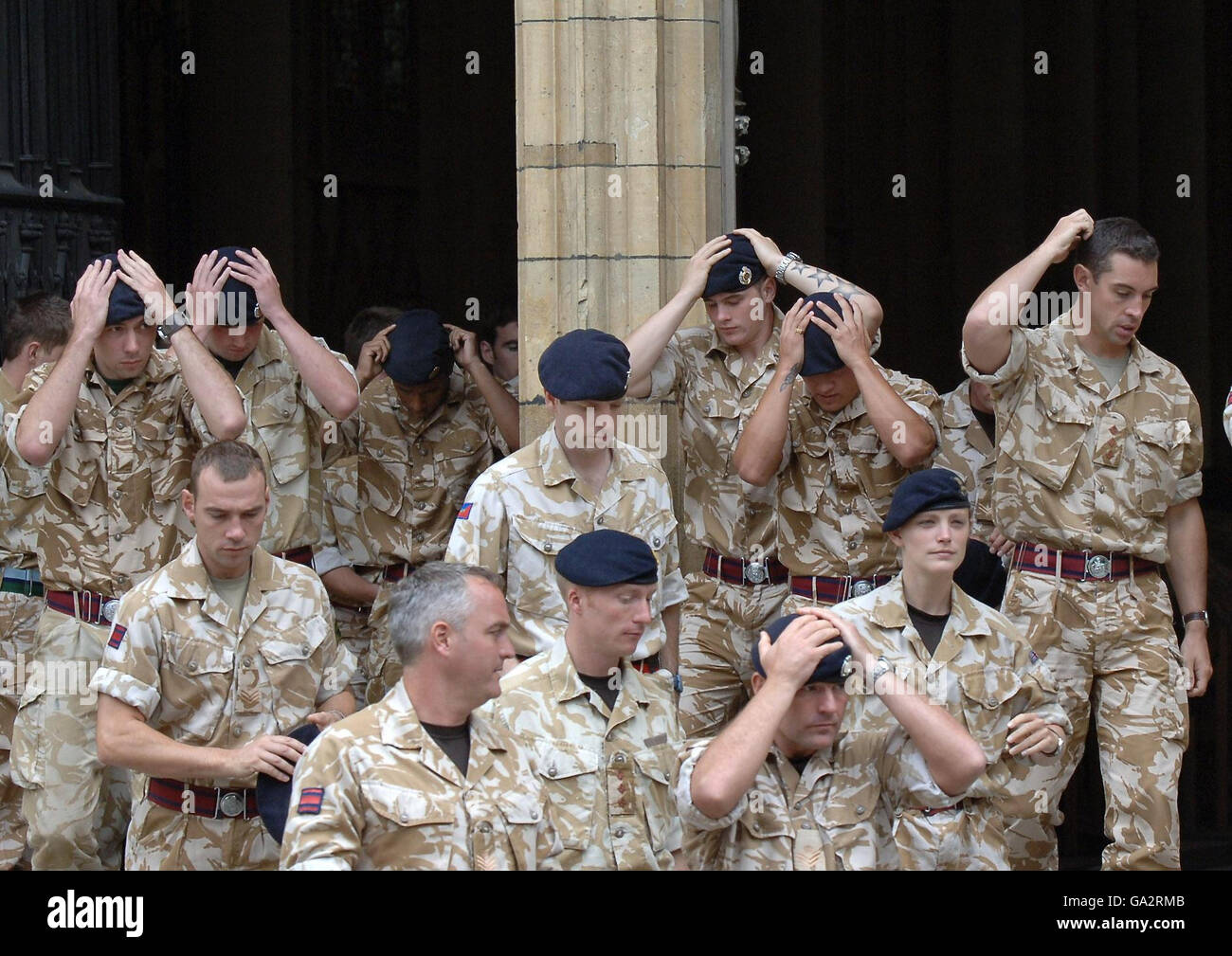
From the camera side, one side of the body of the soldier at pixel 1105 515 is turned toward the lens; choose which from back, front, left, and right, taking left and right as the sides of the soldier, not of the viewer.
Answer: front

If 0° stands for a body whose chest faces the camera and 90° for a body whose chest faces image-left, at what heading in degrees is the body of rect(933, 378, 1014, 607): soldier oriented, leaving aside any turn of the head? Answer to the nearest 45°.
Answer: approximately 0°

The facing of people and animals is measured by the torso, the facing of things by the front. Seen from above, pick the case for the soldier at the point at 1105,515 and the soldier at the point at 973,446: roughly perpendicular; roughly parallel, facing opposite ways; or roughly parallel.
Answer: roughly parallel

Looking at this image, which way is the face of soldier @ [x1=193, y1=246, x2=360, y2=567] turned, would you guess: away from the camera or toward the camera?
toward the camera

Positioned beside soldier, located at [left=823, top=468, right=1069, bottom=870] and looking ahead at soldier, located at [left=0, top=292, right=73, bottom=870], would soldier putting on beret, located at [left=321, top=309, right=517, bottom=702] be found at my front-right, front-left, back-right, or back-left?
front-right

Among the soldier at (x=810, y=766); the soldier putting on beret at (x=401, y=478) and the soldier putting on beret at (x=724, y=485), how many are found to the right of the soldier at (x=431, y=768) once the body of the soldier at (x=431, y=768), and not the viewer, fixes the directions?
0

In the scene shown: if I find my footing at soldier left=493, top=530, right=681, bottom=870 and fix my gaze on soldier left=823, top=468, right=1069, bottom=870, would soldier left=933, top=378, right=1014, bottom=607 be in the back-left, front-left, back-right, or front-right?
front-left

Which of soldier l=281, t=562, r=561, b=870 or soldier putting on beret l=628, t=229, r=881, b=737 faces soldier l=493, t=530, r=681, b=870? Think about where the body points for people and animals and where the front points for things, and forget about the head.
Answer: the soldier putting on beret

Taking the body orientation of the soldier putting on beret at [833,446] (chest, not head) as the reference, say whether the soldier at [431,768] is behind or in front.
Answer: in front

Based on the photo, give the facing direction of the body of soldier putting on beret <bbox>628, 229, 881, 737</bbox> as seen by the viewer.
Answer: toward the camera

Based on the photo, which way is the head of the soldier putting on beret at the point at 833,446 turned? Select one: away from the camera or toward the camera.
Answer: toward the camera

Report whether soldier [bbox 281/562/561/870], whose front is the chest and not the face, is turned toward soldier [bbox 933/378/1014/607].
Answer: no

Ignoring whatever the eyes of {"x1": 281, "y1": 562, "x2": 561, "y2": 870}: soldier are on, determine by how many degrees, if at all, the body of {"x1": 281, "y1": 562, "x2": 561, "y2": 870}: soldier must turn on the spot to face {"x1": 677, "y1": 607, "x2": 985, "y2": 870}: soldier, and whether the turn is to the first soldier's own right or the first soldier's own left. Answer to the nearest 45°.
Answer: approximately 45° to the first soldier's own left

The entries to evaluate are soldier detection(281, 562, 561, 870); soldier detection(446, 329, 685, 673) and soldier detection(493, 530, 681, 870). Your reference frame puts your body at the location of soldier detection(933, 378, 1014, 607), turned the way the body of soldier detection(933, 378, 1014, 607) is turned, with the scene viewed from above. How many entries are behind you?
0

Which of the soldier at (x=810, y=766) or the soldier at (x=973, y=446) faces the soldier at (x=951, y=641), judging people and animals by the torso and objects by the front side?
the soldier at (x=973, y=446)

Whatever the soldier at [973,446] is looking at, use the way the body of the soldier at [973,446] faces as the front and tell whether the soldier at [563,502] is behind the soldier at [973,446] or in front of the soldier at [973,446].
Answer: in front

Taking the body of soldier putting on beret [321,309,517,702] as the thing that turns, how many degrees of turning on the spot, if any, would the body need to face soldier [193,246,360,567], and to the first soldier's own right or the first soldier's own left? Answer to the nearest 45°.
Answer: approximately 45° to the first soldier's own right

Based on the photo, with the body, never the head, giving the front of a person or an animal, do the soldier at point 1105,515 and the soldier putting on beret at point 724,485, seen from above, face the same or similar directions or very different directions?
same or similar directions

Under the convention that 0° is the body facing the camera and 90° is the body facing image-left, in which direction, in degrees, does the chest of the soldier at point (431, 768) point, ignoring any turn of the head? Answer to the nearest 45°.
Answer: approximately 315°

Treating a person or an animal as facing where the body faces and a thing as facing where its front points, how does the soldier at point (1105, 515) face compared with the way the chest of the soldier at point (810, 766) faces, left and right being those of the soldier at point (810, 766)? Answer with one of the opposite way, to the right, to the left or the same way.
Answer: the same way
